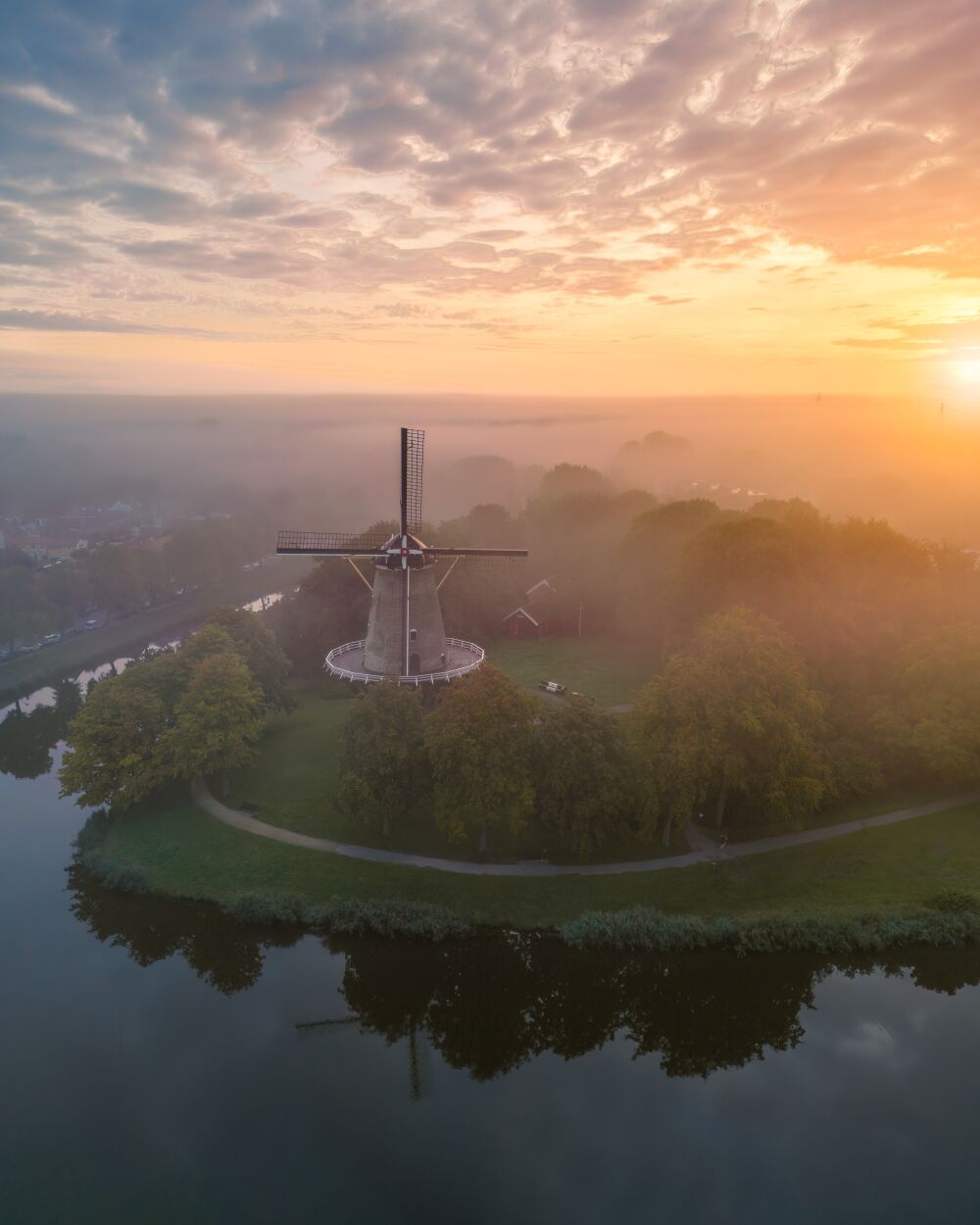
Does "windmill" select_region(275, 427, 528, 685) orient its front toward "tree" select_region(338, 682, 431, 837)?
yes

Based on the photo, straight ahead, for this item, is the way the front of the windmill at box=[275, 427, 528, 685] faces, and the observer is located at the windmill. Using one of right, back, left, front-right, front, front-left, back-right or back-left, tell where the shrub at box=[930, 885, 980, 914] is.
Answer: front-left

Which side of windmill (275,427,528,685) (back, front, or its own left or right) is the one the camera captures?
front

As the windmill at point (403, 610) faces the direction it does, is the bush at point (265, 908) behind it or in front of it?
in front

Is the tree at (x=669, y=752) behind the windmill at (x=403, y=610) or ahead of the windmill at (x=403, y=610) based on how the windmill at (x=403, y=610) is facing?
ahead

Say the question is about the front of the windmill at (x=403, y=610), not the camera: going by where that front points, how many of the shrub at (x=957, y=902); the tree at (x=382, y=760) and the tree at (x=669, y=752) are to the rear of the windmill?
0

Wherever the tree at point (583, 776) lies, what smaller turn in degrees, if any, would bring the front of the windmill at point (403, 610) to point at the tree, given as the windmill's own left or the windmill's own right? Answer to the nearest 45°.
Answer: approximately 45° to the windmill's own left

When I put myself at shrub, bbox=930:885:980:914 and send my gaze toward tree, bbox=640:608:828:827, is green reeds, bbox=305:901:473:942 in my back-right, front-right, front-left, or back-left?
front-left

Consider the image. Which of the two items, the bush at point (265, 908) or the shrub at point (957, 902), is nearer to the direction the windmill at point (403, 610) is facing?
the bush

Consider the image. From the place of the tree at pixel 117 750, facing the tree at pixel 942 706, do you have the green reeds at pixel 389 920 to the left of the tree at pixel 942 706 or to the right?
right

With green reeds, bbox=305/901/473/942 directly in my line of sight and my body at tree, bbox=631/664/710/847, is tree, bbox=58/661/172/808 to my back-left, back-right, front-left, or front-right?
front-right

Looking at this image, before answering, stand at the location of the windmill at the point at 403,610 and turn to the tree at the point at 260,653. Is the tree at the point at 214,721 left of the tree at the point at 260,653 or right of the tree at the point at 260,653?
left

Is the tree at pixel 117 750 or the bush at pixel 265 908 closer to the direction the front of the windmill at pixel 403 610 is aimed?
the bush

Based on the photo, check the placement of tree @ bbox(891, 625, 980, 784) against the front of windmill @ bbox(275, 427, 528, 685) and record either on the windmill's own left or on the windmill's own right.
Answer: on the windmill's own left

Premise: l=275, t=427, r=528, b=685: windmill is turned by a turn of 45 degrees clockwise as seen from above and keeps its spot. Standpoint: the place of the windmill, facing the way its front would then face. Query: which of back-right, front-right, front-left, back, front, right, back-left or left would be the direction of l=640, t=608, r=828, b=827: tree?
left

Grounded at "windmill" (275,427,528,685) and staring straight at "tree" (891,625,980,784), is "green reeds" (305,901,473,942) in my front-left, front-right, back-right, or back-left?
front-right
